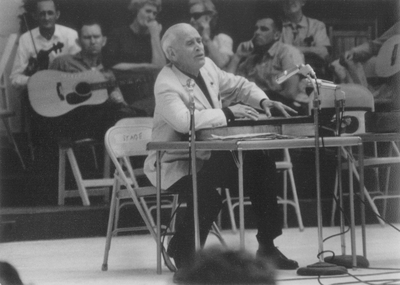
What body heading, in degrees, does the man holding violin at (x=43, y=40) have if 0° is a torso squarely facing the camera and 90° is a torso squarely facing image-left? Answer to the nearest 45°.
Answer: approximately 0°

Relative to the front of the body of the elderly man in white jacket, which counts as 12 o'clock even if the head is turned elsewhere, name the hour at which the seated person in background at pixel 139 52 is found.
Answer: The seated person in background is roughly at 7 o'clock from the elderly man in white jacket.

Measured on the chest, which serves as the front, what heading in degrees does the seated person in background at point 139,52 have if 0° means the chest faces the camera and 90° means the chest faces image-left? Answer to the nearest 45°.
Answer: approximately 315°

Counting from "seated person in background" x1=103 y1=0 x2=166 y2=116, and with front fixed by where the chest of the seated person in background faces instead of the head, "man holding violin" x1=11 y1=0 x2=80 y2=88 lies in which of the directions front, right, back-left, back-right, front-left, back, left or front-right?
back-right

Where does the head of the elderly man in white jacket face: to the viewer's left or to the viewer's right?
to the viewer's right

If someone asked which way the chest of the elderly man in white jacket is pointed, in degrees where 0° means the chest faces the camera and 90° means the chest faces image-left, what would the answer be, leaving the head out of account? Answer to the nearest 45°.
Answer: approximately 315°

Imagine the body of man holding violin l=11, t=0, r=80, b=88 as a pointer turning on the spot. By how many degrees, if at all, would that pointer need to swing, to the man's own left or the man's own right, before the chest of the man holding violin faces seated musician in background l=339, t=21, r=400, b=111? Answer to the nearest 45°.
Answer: approximately 90° to the man's own left

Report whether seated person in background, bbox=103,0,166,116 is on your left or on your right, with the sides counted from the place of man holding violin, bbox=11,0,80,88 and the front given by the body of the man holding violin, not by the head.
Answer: on your left

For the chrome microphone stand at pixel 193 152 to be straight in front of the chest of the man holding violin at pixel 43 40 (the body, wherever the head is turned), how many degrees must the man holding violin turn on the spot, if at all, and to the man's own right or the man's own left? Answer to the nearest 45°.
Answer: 0° — they already face it
